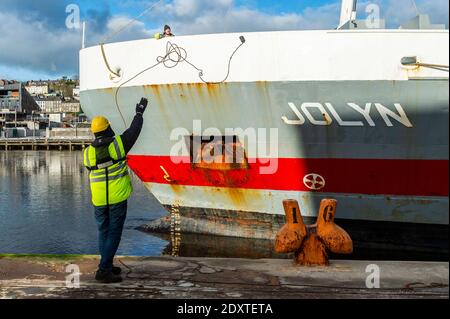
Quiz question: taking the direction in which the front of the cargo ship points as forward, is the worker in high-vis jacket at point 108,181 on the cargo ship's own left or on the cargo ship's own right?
on the cargo ship's own left

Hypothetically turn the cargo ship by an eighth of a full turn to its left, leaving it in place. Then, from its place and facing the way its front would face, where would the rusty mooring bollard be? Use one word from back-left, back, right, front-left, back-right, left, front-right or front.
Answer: front-left

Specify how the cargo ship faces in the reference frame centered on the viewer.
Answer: facing to the left of the viewer
